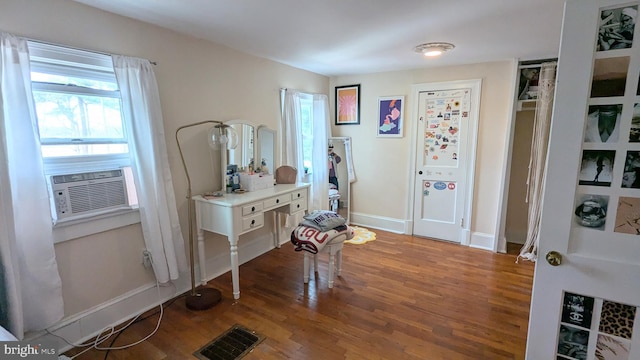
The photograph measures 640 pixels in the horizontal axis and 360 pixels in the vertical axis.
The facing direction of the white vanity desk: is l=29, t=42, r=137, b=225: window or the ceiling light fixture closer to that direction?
the ceiling light fixture

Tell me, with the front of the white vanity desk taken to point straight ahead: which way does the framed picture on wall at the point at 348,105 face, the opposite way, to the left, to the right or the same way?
to the right

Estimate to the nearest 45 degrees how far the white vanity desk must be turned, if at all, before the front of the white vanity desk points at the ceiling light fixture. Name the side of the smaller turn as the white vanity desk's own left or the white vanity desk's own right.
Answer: approximately 45° to the white vanity desk's own left

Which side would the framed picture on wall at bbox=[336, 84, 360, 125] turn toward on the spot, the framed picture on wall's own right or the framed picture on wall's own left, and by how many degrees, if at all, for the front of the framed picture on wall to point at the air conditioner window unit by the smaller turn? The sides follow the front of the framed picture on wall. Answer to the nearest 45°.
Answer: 0° — it already faces it

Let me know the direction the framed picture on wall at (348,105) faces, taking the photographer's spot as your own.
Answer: facing the viewer and to the left of the viewer

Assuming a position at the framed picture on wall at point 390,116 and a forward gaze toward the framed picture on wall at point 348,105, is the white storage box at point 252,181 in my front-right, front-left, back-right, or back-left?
front-left

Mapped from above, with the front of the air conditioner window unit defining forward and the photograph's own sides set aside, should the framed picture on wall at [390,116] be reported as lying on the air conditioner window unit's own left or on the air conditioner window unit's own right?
on the air conditioner window unit's own left

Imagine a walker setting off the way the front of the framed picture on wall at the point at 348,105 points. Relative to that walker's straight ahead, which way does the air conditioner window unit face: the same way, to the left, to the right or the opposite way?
to the left

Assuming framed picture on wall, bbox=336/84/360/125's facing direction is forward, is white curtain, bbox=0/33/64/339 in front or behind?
in front

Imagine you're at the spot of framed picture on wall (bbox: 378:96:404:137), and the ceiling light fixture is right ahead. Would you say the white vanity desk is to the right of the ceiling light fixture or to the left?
right

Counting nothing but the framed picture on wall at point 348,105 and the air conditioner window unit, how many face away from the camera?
0

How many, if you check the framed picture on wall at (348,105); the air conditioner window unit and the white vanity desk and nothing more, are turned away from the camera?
0

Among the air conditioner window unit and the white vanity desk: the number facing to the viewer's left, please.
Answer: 0
